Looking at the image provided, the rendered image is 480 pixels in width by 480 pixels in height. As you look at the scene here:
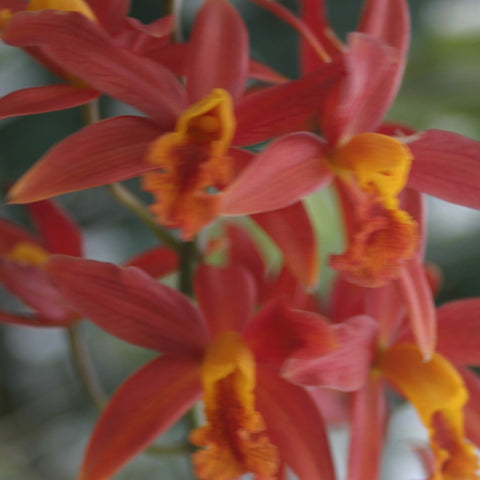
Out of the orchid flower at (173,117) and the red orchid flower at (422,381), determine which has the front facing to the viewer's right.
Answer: the red orchid flower

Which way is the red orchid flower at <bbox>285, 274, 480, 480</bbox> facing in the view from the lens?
facing to the right of the viewer

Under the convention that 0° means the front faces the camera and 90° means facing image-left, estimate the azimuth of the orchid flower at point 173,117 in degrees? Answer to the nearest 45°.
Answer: approximately 0°
